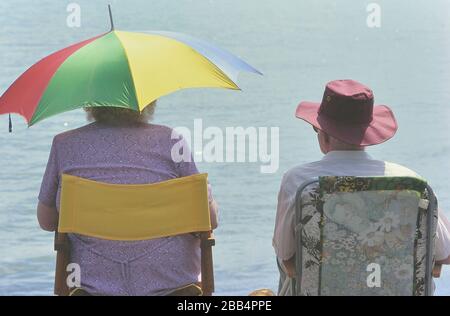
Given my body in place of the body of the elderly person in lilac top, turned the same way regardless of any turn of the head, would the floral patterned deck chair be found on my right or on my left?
on my right

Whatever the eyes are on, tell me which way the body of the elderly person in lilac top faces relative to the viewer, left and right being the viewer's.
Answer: facing away from the viewer

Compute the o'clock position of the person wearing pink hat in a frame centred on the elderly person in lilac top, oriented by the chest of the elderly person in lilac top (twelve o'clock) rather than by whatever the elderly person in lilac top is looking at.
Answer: The person wearing pink hat is roughly at 3 o'clock from the elderly person in lilac top.

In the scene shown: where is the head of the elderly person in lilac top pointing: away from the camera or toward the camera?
away from the camera
